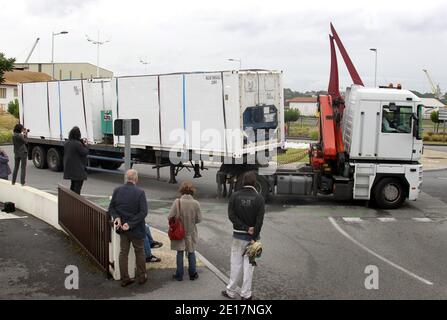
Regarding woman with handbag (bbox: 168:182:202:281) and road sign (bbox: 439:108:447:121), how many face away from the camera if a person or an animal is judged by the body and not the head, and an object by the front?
1

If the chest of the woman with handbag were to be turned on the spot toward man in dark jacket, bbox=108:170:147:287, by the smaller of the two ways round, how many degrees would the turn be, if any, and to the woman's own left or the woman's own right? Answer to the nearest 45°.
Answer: approximately 90° to the woman's own left

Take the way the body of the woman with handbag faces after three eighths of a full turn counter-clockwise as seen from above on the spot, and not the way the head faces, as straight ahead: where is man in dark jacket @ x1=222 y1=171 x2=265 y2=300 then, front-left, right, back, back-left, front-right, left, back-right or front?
left

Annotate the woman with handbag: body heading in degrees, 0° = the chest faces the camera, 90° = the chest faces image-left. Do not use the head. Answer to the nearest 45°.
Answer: approximately 180°

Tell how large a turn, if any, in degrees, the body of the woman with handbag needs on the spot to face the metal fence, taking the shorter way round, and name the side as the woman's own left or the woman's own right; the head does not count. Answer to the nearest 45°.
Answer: approximately 45° to the woman's own left

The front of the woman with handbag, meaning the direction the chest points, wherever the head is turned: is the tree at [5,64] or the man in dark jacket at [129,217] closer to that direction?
the tree

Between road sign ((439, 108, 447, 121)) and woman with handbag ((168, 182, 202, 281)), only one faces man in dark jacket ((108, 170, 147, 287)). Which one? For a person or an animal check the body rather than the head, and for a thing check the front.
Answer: the road sign
